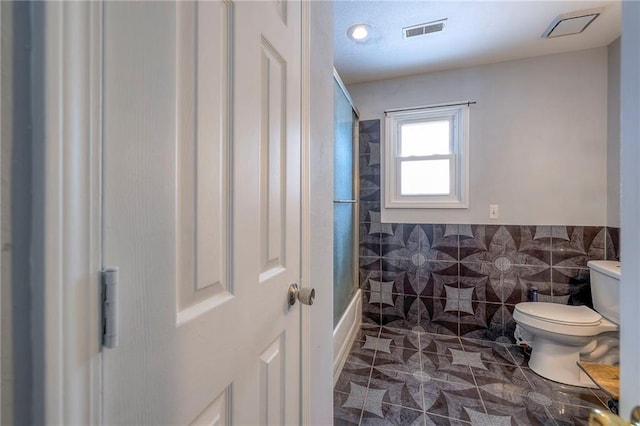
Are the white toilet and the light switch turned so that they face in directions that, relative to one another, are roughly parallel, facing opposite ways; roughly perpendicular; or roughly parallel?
roughly perpendicular

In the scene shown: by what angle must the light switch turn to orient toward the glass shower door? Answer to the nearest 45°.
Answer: approximately 45° to its right

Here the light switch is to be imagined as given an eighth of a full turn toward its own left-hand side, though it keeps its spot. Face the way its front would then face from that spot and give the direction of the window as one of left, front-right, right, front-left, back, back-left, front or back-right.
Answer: back-right

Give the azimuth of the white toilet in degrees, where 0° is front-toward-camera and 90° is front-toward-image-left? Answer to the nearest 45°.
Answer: approximately 90°

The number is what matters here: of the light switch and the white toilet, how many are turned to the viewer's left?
1

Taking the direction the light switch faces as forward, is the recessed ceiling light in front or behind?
in front

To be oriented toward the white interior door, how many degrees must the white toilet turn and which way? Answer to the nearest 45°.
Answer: approximately 90° to its left

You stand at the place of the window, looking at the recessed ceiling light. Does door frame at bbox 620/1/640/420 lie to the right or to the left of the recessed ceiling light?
left

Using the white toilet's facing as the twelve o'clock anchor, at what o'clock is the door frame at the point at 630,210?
The door frame is roughly at 9 o'clock from the white toilet.

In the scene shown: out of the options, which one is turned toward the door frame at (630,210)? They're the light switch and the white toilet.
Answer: the light switch
